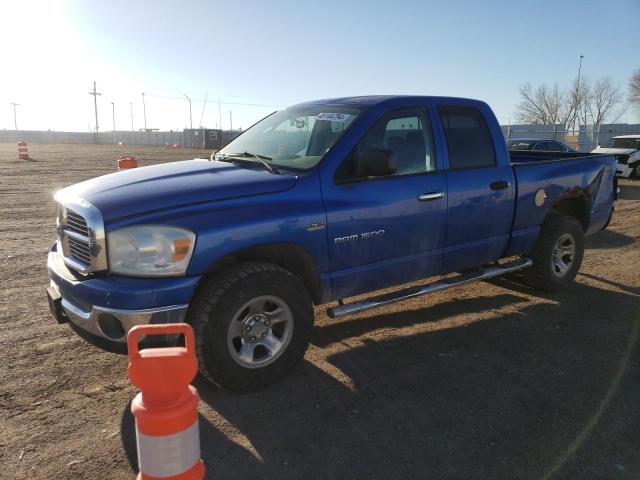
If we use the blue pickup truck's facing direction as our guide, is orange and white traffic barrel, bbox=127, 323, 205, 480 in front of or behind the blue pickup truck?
in front

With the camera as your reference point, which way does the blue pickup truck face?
facing the viewer and to the left of the viewer
